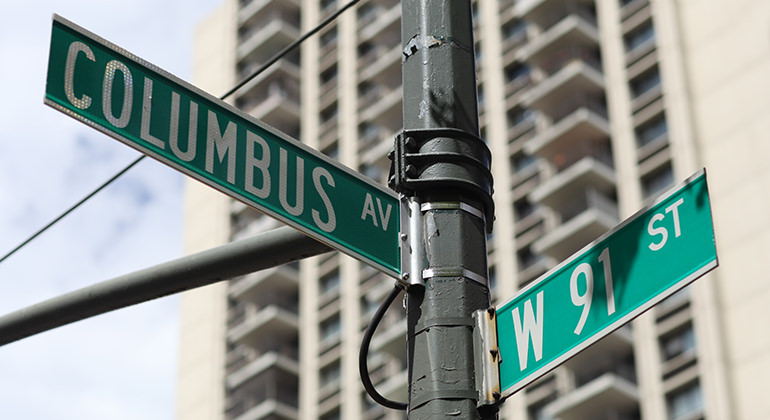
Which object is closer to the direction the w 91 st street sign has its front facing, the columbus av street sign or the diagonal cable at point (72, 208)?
the columbus av street sign

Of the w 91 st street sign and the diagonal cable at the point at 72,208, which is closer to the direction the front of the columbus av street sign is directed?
the w 91 st street sign

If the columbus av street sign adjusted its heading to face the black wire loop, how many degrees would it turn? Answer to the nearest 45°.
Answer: approximately 90° to its left

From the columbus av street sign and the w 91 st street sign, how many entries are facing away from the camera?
0

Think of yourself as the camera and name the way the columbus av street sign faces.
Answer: facing the viewer and to the right of the viewer

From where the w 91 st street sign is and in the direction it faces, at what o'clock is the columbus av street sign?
The columbus av street sign is roughly at 1 o'clock from the w 91 st street sign.

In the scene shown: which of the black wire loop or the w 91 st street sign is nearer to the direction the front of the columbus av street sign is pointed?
the w 91 st street sign

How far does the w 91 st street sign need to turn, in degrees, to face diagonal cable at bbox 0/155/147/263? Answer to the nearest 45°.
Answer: approximately 90° to its right

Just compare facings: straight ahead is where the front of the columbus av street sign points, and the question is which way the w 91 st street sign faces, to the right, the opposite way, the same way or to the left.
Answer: to the right

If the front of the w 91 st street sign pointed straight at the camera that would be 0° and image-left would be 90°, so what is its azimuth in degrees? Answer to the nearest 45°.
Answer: approximately 45°
